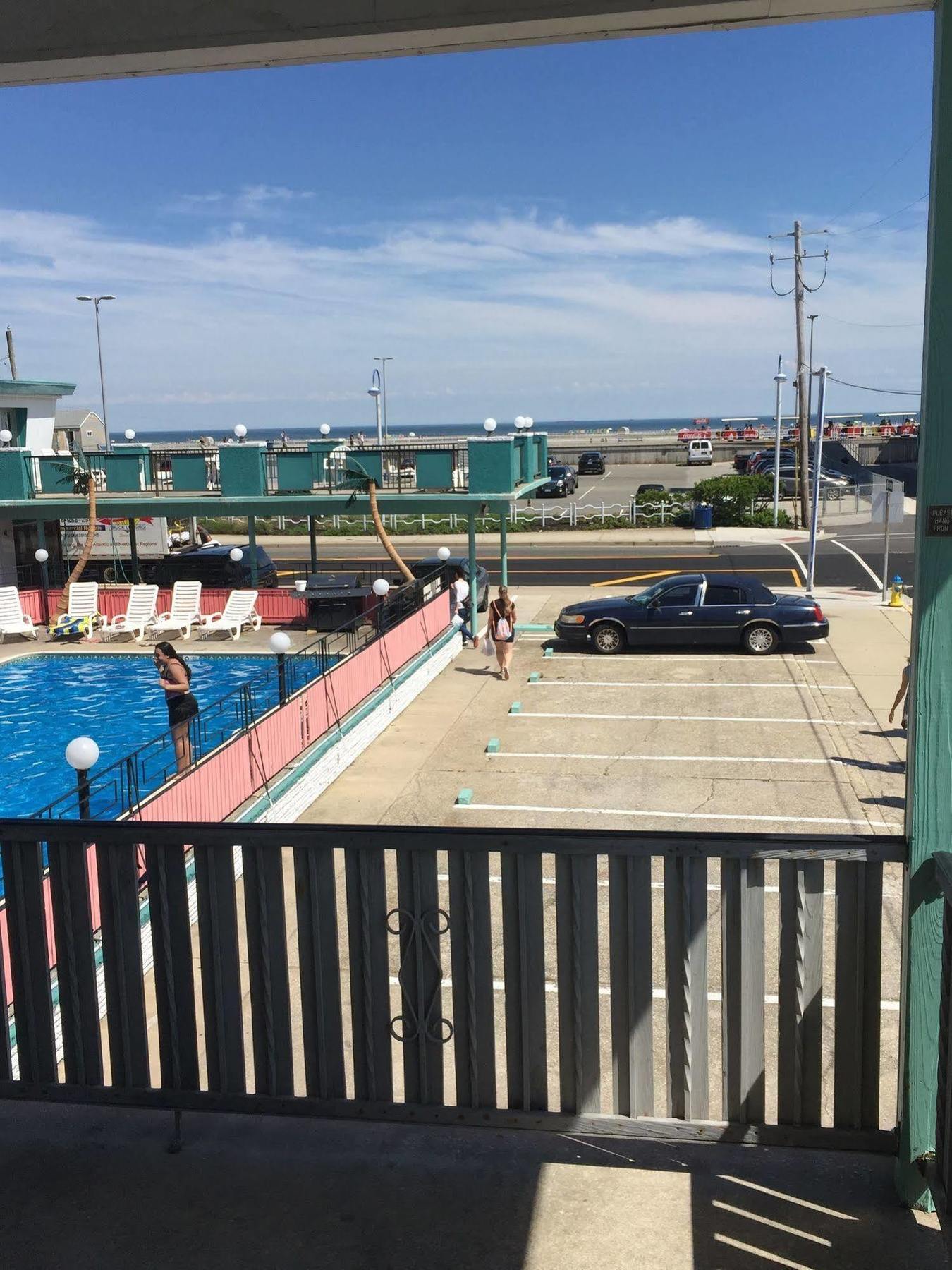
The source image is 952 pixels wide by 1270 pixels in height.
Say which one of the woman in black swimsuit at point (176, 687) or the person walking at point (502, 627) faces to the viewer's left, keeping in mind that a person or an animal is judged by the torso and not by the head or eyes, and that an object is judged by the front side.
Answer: the woman in black swimsuit

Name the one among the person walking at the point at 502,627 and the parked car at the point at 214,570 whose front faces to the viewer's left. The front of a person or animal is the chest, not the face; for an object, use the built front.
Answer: the parked car

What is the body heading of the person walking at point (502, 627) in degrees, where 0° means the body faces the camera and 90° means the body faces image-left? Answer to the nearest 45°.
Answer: approximately 180°

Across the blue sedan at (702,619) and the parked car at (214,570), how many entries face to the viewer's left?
2

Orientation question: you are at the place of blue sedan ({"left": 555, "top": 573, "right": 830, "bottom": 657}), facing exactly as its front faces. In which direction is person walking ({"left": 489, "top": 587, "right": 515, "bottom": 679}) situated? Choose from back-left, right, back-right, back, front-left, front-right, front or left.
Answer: front-left

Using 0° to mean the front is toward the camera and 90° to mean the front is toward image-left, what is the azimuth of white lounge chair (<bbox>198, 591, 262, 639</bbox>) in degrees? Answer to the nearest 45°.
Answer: approximately 45°

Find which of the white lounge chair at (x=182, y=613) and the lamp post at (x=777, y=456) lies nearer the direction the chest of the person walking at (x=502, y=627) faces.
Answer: the lamp post

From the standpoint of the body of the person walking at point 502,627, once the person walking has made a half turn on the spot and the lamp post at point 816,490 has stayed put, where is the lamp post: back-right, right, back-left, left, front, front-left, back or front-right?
back-left

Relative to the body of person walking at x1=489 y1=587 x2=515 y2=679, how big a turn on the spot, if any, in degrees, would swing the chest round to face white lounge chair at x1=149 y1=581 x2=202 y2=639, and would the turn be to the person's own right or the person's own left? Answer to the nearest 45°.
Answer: approximately 45° to the person's own left

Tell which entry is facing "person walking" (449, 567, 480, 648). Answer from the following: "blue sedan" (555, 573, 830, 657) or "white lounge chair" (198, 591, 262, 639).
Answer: the blue sedan

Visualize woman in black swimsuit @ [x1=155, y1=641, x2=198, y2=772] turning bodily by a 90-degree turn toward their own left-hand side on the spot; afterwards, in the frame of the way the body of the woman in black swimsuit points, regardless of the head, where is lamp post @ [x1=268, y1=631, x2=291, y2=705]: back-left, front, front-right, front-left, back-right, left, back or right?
left

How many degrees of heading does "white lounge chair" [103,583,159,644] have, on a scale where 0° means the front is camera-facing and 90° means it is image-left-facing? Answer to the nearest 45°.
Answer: approximately 45°

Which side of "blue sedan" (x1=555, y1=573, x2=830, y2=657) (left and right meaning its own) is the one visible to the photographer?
left

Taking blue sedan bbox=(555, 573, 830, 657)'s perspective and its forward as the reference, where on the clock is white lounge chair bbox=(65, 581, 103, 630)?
The white lounge chair is roughly at 12 o'clock from the blue sedan.

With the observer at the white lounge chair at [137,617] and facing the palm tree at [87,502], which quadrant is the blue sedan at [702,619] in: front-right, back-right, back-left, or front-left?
back-right

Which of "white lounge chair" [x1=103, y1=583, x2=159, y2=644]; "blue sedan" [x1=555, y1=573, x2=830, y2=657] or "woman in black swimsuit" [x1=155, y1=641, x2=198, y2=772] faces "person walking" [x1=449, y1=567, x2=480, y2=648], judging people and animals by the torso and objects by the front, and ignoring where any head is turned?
the blue sedan
